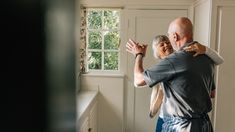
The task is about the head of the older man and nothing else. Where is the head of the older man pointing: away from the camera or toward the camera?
away from the camera

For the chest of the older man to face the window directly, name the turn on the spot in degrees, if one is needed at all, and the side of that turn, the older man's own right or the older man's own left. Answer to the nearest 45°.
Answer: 0° — they already face it

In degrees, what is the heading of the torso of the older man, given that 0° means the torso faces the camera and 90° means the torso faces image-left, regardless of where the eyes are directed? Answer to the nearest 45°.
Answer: approximately 135°

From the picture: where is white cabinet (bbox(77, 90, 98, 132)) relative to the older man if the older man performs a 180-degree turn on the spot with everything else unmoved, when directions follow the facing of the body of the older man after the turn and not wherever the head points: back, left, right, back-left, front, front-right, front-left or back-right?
back

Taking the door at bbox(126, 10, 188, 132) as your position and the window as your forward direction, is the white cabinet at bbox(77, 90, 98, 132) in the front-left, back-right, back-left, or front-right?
front-left

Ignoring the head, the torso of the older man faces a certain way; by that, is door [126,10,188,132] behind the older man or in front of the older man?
in front
